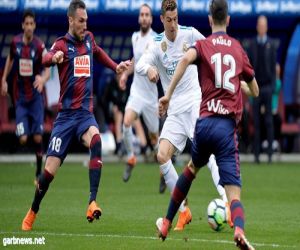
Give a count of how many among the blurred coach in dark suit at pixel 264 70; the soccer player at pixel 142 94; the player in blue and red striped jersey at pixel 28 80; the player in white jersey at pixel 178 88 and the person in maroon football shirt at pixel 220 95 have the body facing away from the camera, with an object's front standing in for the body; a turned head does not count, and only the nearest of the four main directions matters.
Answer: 1

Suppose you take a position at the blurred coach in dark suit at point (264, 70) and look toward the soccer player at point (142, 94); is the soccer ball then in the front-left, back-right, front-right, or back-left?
front-left

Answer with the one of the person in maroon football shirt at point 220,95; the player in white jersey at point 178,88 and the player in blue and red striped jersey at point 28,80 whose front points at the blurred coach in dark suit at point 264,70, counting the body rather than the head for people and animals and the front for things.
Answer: the person in maroon football shirt at point 220,95

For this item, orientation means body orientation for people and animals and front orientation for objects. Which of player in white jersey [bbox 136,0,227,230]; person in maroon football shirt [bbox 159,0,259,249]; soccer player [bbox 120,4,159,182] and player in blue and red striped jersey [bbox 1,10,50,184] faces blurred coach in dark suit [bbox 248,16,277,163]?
person in maroon football shirt [bbox 159,0,259,249]

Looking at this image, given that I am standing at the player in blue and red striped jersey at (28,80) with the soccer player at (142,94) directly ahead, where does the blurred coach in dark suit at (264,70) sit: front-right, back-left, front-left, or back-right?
front-left

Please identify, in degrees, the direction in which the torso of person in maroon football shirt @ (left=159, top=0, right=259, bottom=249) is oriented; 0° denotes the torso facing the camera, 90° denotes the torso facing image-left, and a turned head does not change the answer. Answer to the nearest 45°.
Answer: approximately 180°

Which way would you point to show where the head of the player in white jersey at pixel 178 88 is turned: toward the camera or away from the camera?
toward the camera

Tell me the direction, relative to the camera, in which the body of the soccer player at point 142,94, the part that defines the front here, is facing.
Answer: toward the camera

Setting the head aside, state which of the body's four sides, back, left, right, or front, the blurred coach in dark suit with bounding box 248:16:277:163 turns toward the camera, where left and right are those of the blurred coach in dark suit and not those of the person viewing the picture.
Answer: front

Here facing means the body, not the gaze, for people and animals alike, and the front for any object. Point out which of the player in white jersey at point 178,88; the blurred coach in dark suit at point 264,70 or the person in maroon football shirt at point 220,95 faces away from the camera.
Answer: the person in maroon football shirt

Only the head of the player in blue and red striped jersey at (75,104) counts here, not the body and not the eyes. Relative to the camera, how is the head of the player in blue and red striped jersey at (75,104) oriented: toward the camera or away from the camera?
toward the camera

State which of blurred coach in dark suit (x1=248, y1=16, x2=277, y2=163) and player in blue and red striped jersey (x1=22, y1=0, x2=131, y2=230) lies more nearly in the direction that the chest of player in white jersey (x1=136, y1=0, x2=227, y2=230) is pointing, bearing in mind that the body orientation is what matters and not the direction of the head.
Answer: the player in blue and red striped jersey

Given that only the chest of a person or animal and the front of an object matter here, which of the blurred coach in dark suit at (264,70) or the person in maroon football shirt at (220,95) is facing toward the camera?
the blurred coach in dark suit
